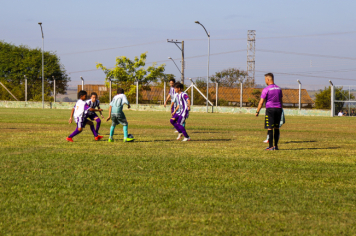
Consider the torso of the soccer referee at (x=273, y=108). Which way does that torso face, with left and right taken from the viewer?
facing away from the viewer and to the left of the viewer
